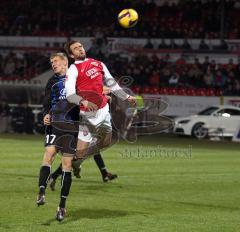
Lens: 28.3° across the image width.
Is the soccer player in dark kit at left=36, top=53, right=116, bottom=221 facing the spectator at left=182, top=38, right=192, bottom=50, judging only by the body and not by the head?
no

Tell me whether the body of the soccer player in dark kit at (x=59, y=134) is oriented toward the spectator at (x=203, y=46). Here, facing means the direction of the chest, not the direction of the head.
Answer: no

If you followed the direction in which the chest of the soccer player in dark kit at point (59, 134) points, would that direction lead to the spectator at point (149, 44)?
no
